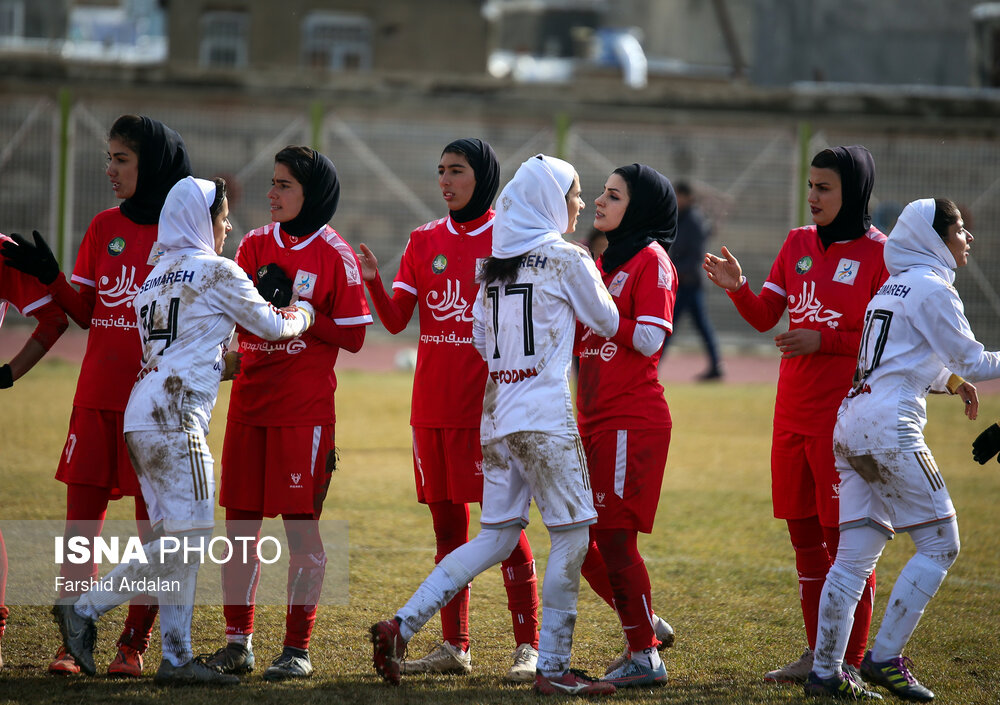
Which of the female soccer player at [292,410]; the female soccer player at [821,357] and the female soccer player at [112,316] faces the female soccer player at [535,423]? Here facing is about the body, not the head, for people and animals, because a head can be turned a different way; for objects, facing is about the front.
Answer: the female soccer player at [821,357]

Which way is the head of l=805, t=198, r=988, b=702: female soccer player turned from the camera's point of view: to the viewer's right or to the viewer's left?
to the viewer's right

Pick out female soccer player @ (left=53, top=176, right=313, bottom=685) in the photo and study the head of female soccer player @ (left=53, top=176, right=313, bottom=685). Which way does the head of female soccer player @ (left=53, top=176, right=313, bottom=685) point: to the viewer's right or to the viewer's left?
to the viewer's right

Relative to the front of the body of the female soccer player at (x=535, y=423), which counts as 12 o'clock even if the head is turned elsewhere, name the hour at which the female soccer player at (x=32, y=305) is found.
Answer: the female soccer player at (x=32, y=305) is roughly at 8 o'clock from the female soccer player at (x=535, y=423).

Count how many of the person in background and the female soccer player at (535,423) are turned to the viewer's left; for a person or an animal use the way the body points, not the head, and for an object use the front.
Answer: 1

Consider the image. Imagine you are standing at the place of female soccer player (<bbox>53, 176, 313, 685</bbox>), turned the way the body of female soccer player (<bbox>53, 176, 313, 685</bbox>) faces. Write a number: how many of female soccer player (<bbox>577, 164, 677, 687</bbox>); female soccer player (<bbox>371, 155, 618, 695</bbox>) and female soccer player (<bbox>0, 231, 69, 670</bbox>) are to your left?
1

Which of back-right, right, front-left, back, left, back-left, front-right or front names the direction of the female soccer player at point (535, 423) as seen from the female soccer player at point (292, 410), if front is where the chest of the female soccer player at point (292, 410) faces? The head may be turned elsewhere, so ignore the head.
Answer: left
